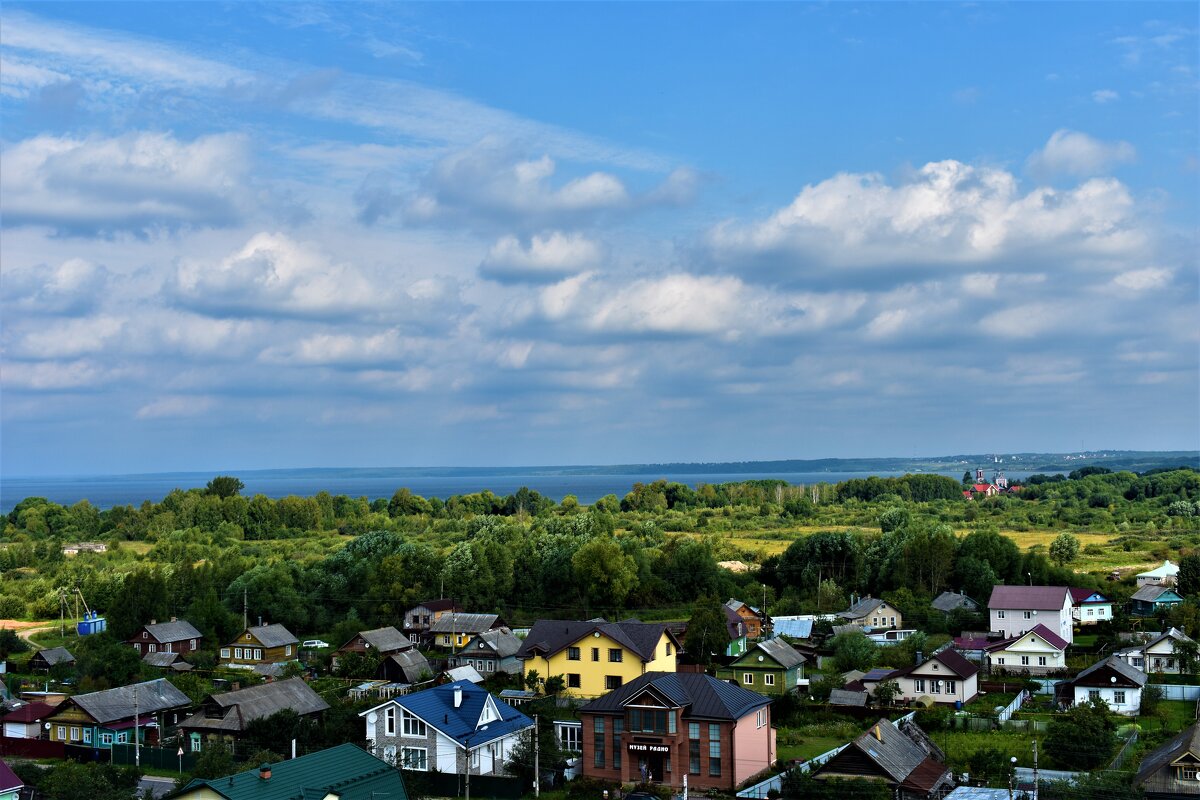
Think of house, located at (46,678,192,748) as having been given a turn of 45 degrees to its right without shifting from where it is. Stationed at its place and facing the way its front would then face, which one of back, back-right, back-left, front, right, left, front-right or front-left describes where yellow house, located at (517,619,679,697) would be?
back

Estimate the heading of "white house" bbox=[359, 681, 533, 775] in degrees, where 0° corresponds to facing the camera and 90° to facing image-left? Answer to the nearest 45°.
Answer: approximately 45°

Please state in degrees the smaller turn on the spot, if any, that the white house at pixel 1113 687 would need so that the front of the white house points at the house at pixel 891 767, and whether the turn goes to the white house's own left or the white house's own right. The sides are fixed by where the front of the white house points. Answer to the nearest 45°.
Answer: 0° — it already faces it

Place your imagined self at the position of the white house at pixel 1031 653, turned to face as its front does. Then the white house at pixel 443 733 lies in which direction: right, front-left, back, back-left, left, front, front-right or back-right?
front-right

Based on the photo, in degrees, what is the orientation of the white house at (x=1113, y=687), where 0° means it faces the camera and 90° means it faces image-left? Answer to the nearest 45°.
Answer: approximately 0°

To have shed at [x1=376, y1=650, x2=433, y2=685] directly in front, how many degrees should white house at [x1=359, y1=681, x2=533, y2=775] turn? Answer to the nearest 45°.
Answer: approximately 135° to its right

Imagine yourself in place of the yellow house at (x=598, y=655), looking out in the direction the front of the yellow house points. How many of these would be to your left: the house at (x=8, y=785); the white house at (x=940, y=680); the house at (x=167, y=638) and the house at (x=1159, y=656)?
2

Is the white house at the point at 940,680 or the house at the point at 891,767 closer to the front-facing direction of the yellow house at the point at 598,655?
the house

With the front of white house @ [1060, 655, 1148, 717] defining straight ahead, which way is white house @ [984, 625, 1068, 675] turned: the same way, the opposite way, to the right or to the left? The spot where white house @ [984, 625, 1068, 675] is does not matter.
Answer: the same way

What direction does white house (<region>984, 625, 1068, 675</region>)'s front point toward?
toward the camera

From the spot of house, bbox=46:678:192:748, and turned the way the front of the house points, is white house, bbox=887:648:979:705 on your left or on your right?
on your left

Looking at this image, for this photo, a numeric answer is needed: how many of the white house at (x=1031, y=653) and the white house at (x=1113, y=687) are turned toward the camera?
2

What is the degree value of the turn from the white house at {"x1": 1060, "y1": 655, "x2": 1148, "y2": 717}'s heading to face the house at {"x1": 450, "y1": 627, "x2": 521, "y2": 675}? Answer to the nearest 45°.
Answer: approximately 90° to its right

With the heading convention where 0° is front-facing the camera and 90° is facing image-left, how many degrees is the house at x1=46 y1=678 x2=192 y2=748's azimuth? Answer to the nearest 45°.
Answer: approximately 45°

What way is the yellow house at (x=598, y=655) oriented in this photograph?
toward the camera

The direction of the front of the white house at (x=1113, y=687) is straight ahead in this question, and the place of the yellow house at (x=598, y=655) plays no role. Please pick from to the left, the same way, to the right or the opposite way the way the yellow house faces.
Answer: the same way

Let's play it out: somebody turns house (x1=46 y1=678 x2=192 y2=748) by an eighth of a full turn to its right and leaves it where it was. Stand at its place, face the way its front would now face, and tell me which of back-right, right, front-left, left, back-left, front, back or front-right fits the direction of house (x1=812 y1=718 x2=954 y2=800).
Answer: back-left

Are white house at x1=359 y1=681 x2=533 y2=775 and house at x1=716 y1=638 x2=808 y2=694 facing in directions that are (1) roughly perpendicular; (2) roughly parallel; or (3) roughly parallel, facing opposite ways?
roughly parallel

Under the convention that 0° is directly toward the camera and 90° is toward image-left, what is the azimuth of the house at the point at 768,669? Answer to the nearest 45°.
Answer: approximately 45°

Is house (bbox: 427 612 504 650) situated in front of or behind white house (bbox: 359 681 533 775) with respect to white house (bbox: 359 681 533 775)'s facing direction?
behind

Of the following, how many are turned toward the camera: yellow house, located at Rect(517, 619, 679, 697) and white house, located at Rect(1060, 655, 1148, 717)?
2
